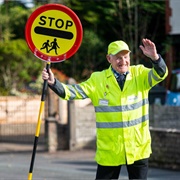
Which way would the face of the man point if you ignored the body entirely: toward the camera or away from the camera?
toward the camera

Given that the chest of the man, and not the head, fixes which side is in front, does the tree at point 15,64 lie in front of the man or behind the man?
behind

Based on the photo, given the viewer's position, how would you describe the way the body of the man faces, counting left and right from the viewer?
facing the viewer
